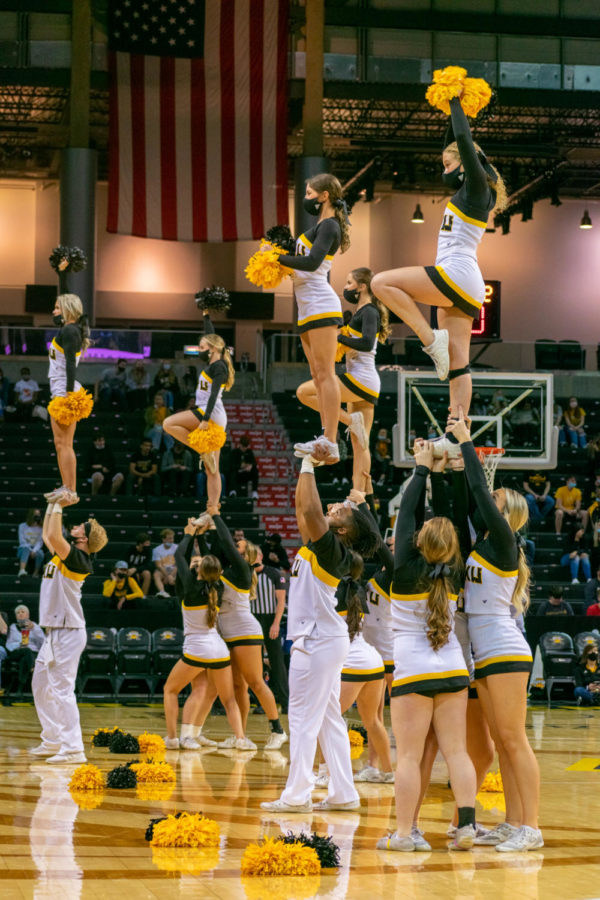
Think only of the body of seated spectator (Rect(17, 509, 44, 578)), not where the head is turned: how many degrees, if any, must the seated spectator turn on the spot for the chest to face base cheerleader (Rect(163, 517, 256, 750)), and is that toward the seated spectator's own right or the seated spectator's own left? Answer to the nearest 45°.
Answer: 0° — they already face them

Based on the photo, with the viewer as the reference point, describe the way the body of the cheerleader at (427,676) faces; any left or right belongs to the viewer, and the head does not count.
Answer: facing away from the viewer

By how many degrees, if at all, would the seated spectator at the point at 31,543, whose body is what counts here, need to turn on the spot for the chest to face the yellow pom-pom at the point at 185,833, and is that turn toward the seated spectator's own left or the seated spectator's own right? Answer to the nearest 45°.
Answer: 0° — they already face it

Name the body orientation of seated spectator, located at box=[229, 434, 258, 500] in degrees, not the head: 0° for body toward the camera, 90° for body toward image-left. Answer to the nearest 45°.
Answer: approximately 0°

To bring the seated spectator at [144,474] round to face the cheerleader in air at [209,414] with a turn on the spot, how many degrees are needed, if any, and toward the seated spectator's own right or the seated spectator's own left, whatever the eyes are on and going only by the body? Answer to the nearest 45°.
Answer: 0° — they already face them

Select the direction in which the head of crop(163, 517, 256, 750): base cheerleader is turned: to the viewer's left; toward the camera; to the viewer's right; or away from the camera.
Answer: away from the camera

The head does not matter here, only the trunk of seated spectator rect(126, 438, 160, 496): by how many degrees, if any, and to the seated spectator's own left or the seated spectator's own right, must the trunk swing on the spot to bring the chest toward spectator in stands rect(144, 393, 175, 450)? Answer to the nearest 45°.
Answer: approximately 180°
